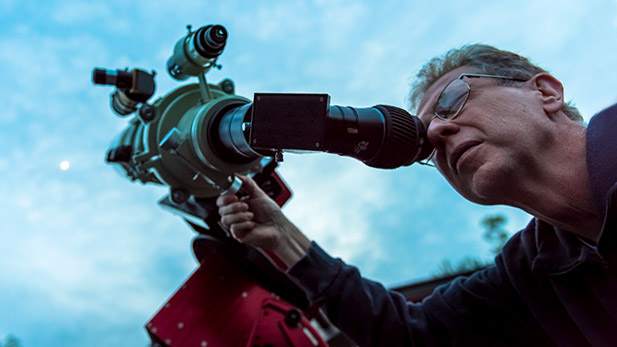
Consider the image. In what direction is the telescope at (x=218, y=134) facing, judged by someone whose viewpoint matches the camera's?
facing away from the viewer and to the left of the viewer

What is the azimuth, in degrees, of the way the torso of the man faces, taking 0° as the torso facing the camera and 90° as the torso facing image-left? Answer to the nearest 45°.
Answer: approximately 45°
